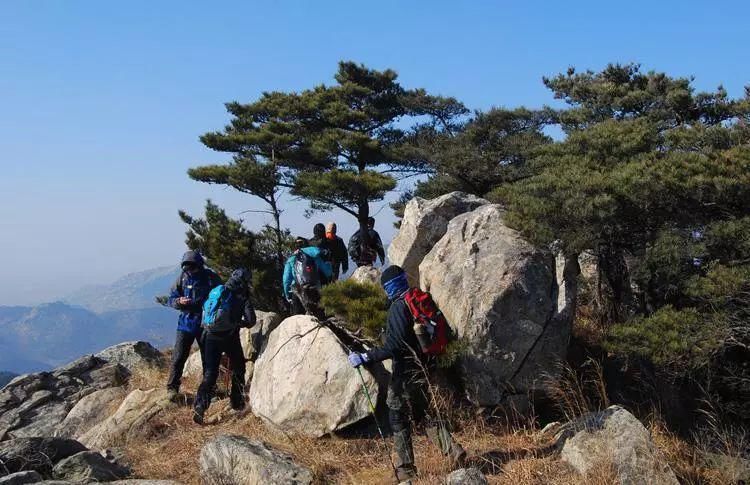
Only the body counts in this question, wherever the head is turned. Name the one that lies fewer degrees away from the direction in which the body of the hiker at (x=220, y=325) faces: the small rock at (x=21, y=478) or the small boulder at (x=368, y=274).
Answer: the small boulder

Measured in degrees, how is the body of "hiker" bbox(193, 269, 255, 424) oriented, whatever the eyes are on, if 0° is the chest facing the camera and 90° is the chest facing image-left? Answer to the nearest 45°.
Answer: approximately 225°

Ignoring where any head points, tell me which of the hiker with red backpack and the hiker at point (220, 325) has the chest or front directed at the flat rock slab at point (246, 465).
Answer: the hiker with red backpack

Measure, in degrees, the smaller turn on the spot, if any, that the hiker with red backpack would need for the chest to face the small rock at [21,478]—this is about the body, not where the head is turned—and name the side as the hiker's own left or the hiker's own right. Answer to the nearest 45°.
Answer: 0° — they already face it

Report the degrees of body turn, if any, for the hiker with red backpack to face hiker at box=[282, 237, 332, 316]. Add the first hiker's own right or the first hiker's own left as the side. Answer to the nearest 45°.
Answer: approximately 90° to the first hiker's own right

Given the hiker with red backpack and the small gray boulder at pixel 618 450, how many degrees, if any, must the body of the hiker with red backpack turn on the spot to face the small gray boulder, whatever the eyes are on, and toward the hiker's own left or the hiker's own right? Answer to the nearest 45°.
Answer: approximately 180°

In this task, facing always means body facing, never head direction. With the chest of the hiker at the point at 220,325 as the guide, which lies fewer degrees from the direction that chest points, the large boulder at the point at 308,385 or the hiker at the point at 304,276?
the hiker

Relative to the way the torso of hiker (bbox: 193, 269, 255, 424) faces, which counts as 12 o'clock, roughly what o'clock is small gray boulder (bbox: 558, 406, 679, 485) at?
The small gray boulder is roughly at 3 o'clock from the hiker.

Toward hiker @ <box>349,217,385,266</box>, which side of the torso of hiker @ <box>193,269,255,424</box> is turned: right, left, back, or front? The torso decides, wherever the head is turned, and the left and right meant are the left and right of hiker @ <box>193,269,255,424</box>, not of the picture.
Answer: front

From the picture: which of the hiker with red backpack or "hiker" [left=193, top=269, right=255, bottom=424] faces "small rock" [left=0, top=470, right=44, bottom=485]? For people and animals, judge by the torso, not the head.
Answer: the hiker with red backpack

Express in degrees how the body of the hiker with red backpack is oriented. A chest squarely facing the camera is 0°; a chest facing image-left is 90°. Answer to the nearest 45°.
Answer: approximately 90°

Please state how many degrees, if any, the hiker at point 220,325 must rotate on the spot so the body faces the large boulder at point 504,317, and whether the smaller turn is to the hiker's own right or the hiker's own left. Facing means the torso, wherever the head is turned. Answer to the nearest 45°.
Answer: approximately 90° to the hiker's own right

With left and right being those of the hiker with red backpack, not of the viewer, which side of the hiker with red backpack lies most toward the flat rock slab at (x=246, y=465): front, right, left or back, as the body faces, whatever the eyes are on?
front

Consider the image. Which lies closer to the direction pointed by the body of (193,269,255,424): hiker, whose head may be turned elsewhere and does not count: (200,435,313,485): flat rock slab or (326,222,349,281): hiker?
the hiker

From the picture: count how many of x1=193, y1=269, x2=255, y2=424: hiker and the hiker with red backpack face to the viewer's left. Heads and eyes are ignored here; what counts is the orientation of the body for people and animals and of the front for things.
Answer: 1
